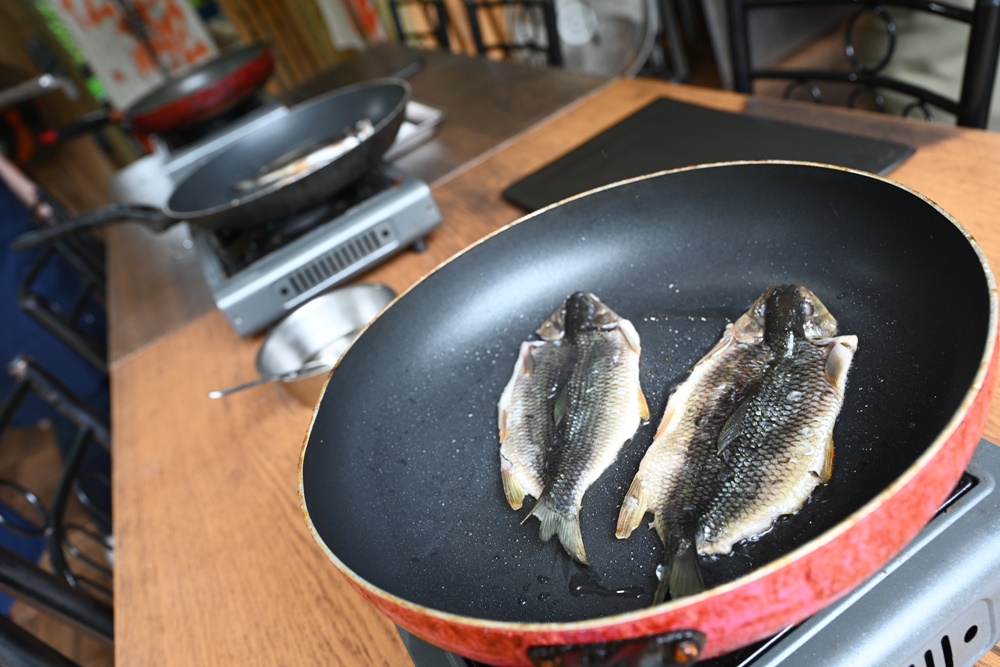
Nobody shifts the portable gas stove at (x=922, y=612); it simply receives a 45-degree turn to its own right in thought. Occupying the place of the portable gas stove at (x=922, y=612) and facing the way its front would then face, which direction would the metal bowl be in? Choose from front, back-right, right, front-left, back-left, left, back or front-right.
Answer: front-right

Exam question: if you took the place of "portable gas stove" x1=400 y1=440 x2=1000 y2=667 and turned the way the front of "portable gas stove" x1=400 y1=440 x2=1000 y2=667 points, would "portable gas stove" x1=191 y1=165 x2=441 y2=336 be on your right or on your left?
on your right

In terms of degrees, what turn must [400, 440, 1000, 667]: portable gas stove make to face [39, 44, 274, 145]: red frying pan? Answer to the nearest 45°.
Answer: approximately 90° to its right

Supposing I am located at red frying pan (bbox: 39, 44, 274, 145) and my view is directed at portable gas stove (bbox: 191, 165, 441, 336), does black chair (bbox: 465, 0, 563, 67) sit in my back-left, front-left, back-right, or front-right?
front-left

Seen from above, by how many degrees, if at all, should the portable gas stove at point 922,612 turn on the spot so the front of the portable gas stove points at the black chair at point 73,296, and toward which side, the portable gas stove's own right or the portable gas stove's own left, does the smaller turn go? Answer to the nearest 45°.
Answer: approximately 90° to the portable gas stove's own right

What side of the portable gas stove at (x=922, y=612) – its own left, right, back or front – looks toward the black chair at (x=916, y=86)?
back

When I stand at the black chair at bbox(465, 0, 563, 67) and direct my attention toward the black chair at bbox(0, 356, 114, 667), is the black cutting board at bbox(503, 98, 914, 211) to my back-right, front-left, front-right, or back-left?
front-left

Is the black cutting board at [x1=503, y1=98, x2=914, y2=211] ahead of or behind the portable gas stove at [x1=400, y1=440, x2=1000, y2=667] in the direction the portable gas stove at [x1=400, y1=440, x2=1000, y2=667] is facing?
behind

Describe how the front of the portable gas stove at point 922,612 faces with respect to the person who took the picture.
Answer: facing the viewer and to the left of the viewer
